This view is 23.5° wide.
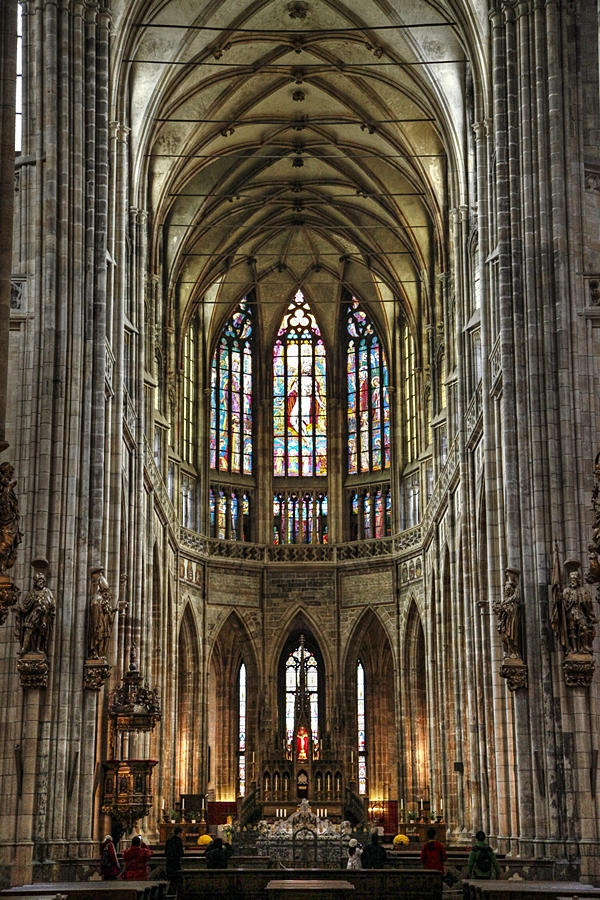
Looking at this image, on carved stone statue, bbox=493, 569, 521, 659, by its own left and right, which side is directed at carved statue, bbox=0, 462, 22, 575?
front

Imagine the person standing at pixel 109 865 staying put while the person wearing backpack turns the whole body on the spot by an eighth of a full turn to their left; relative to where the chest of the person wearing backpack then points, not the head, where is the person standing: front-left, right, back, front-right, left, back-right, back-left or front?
front-left

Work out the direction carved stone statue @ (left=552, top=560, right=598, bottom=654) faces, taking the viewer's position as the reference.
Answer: facing the viewer

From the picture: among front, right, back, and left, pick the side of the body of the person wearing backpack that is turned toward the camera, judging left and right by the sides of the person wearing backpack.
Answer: back

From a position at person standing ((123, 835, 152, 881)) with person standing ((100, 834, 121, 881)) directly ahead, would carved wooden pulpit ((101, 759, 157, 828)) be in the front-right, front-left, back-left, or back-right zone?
front-right

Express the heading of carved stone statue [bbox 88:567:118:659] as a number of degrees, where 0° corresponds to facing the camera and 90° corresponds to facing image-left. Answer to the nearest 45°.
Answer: approximately 315°

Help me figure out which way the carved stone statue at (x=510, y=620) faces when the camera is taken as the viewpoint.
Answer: facing the viewer and to the left of the viewer

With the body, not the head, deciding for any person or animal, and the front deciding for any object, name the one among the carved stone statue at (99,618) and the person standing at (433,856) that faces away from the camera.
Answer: the person standing

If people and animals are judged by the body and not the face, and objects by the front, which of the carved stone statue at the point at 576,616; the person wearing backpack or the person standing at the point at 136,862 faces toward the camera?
the carved stone statue

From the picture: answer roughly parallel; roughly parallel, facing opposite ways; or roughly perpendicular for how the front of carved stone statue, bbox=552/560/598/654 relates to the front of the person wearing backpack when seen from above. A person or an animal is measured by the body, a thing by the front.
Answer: roughly parallel, facing opposite ways

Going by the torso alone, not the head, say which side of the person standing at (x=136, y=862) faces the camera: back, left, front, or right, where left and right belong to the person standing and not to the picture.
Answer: back

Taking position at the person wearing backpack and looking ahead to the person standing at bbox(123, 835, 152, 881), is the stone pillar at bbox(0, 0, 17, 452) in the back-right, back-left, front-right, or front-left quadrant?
front-left

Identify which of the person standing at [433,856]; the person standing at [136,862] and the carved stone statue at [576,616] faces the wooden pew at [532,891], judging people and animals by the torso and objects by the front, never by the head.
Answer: the carved stone statue

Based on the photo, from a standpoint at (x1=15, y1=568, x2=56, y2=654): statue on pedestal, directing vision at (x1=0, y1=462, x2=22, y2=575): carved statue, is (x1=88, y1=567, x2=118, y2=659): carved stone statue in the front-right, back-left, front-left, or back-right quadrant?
back-left
